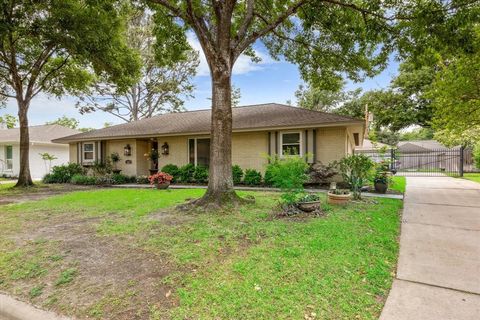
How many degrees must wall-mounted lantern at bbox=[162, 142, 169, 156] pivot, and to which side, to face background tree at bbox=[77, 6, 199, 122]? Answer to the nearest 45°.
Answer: approximately 180°

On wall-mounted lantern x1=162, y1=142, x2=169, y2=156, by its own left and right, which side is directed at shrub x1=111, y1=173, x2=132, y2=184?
right

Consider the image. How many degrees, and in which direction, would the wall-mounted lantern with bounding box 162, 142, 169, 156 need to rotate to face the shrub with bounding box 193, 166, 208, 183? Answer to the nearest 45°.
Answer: approximately 45° to its left

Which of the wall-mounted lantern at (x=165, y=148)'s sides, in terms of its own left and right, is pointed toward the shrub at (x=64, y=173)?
right

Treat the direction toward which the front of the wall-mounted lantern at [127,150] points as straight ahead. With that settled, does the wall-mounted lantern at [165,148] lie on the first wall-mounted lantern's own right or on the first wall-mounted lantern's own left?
on the first wall-mounted lantern's own left

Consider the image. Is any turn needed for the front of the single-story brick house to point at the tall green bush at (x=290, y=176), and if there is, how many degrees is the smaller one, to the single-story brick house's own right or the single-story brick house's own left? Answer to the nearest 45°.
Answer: approximately 45° to the single-story brick house's own left

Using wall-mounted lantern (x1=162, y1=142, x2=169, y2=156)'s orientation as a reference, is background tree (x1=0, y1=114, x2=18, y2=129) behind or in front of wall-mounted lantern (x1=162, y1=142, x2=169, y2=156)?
behind

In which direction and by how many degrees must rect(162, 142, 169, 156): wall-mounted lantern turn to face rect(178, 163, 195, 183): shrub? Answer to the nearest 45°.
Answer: approximately 45° to its left

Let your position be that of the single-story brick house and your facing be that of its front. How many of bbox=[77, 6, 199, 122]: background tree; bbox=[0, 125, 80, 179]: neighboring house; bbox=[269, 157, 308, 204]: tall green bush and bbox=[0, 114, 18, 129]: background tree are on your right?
3

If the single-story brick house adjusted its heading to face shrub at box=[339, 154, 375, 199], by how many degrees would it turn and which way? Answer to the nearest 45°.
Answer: approximately 90° to its left

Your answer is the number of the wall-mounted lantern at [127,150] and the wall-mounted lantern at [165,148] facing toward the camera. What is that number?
2

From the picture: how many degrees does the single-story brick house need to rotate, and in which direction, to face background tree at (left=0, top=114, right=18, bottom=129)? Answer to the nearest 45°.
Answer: approximately 90° to its right
